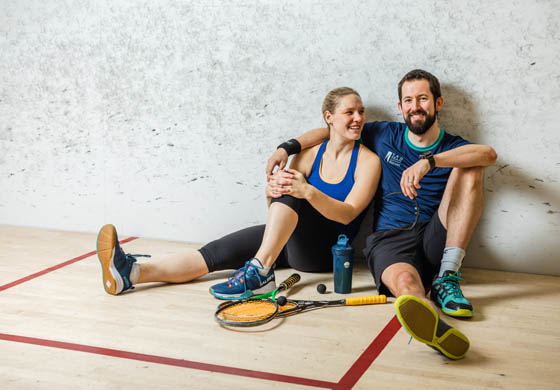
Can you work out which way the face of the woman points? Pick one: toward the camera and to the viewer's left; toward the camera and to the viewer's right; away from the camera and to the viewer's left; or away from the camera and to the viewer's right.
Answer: toward the camera and to the viewer's right

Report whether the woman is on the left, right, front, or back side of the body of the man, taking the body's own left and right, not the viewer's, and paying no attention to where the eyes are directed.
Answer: right

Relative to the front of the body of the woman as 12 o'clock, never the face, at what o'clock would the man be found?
The man is roughly at 8 o'clock from the woman.

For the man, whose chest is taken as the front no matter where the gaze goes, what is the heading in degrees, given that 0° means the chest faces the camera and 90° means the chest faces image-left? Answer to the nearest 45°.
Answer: approximately 0°
